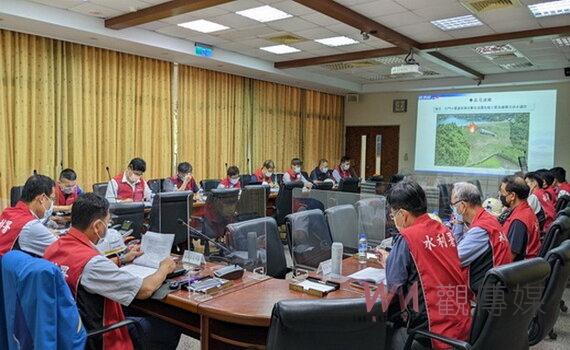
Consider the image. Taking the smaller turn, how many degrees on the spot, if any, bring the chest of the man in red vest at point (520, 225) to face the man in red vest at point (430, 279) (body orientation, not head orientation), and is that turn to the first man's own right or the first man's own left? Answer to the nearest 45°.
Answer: approximately 90° to the first man's own left

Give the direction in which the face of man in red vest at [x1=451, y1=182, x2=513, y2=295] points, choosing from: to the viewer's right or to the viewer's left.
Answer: to the viewer's left

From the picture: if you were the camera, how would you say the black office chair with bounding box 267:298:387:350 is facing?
facing away from the viewer

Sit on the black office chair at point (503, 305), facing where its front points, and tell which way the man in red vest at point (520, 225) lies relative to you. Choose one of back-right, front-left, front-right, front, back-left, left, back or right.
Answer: front-right

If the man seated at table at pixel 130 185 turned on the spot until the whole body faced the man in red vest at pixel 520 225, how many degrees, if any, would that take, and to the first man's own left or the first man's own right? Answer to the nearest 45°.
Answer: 0° — they already face them

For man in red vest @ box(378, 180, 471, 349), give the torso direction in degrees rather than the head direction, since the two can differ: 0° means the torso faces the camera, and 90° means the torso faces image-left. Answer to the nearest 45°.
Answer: approximately 135°

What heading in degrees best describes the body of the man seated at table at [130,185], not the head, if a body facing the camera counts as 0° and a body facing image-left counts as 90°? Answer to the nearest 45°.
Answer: approximately 315°

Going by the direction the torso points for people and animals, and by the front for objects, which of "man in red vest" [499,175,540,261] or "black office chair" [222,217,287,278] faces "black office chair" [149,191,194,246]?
the man in red vest

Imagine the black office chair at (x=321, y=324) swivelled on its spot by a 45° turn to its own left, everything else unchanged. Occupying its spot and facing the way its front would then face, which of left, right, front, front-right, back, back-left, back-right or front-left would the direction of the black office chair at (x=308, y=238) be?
front-right

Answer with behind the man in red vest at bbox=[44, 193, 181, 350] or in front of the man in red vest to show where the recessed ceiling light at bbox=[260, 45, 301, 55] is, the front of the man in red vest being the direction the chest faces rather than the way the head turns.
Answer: in front

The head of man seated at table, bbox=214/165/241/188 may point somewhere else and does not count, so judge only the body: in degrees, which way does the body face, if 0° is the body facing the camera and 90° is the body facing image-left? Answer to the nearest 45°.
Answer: approximately 315°

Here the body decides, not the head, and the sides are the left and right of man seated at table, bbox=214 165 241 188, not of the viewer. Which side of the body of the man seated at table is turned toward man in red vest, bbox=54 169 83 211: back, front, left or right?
right

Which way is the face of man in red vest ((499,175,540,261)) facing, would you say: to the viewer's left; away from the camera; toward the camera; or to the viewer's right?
to the viewer's left

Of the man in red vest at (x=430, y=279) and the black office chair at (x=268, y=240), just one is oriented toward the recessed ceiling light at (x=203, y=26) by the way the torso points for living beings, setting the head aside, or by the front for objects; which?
the man in red vest

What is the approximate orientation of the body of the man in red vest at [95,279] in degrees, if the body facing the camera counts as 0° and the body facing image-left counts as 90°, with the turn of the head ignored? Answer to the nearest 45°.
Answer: approximately 225°

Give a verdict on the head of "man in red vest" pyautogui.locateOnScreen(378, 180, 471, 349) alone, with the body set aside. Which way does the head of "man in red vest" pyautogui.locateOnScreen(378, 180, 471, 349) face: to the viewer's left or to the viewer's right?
to the viewer's left
